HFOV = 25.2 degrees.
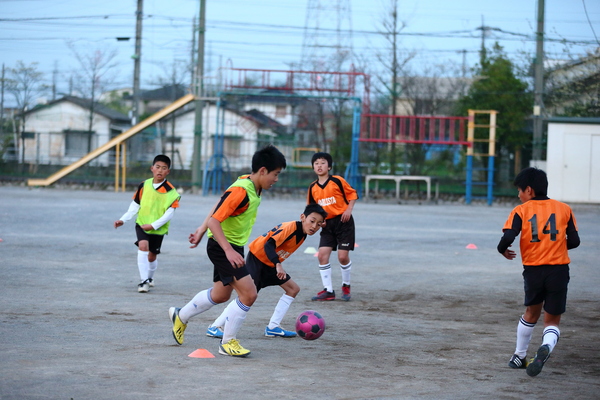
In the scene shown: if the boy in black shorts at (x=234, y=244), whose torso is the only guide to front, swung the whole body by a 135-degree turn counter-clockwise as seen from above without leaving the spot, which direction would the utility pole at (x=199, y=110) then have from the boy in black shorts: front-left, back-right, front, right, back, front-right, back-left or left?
front-right

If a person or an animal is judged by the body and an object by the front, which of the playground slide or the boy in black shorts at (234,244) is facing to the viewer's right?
the boy in black shorts

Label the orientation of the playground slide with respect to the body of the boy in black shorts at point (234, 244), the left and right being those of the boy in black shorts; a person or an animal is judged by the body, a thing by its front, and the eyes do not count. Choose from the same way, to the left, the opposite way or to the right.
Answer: the opposite way

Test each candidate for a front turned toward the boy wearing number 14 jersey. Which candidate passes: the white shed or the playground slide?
the white shed

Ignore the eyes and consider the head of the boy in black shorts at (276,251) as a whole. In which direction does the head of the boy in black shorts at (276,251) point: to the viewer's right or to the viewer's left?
to the viewer's right

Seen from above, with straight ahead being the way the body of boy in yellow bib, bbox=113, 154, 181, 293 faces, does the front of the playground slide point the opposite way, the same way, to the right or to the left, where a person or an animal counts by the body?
to the right

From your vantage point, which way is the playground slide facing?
to the viewer's left

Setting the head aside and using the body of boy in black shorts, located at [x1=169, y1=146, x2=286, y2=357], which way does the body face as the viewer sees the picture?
to the viewer's right
